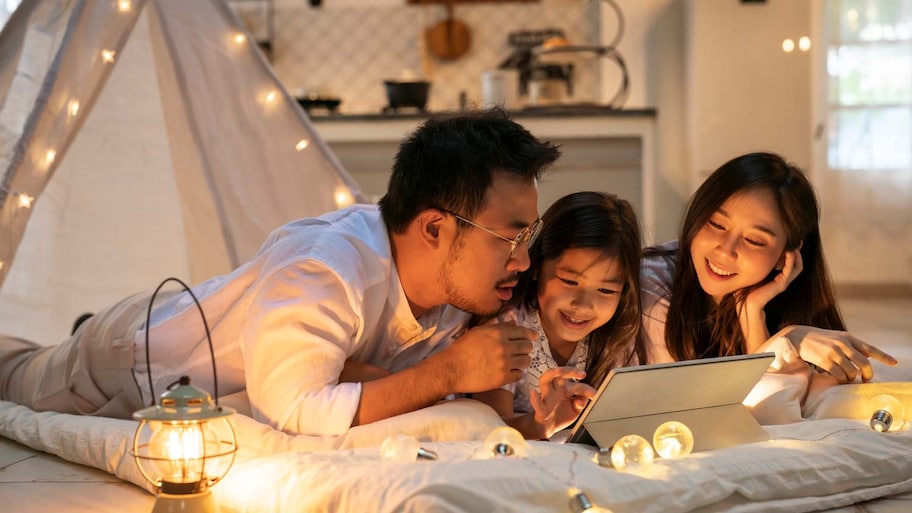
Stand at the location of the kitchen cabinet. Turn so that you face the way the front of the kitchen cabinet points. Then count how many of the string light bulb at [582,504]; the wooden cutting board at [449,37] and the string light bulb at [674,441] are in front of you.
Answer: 2

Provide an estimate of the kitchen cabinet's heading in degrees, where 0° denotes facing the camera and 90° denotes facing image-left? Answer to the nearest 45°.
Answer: approximately 0°

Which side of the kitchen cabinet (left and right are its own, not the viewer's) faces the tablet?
front

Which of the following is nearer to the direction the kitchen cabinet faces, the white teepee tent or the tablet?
the tablet

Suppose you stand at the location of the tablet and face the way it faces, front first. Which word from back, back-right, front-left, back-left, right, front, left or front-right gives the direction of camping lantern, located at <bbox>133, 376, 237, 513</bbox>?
left

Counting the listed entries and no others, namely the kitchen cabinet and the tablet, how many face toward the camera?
1

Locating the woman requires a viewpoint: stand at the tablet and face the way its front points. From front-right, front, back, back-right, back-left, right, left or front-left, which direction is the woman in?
front-right

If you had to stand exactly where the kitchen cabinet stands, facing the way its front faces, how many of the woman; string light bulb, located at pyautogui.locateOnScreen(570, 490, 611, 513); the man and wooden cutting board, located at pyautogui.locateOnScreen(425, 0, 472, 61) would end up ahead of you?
3

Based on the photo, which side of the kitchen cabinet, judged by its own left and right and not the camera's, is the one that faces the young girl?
front

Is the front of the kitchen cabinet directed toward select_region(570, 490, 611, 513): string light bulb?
yes

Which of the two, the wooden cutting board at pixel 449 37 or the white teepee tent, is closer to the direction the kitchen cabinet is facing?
the white teepee tent

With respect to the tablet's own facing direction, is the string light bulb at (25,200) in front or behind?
in front

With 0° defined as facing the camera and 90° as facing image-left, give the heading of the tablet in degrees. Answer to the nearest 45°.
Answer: approximately 135°
